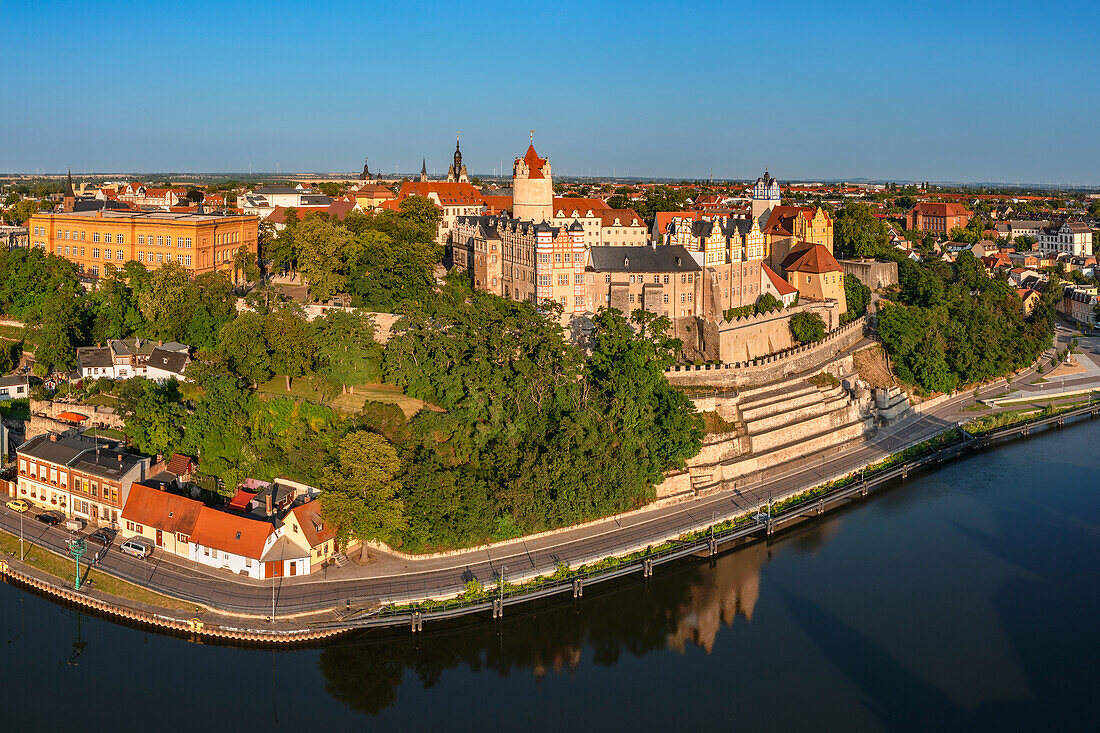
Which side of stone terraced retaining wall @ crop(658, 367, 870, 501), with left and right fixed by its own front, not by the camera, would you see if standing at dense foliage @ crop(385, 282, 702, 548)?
right

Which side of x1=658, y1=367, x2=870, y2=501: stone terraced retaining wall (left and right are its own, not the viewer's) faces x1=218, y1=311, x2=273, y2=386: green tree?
right

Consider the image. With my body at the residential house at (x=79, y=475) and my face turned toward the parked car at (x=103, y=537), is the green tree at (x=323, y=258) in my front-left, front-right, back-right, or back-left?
back-left

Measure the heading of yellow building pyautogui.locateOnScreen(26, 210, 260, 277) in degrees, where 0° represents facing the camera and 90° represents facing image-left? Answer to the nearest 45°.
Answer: approximately 45°

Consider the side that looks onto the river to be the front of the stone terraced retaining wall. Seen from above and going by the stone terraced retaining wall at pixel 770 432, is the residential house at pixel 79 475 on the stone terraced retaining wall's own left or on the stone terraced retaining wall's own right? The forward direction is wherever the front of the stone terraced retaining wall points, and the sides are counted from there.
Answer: on the stone terraced retaining wall's own right

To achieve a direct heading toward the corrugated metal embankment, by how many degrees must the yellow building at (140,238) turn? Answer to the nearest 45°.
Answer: approximately 45° to its left

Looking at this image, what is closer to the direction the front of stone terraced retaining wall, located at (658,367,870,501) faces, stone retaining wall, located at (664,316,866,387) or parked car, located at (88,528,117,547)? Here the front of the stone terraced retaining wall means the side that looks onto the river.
the parked car
